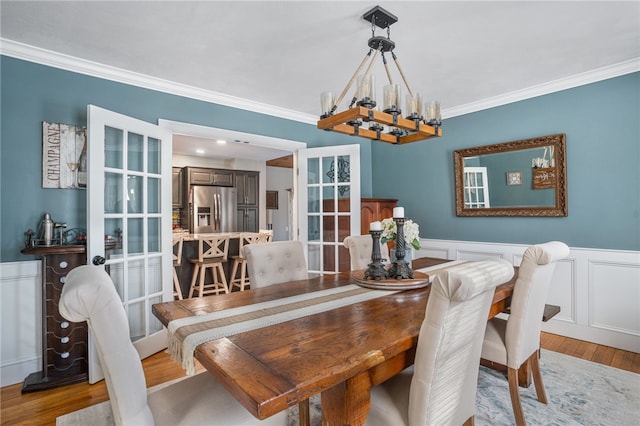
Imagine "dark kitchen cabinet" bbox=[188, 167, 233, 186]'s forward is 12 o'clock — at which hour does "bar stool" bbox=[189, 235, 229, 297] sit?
The bar stool is roughly at 12 o'clock from the dark kitchen cabinet.

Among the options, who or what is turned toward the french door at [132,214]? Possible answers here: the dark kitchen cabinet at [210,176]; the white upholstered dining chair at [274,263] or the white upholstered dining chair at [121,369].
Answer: the dark kitchen cabinet

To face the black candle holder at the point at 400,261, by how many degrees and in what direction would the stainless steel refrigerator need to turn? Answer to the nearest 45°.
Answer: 0° — it already faces it

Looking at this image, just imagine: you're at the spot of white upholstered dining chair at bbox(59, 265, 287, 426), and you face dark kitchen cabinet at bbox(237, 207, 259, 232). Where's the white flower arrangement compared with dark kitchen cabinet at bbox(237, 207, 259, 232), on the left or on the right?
right

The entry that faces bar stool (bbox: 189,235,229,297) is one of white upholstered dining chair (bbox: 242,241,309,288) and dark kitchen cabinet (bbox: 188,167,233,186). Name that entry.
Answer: the dark kitchen cabinet

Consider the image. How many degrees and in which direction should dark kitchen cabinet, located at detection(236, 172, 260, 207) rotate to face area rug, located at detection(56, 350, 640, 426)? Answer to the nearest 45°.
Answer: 0° — it already faces it

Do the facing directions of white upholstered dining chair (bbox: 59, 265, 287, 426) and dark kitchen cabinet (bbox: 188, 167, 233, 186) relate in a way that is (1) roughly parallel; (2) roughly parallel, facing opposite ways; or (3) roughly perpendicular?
roughly perpendicular

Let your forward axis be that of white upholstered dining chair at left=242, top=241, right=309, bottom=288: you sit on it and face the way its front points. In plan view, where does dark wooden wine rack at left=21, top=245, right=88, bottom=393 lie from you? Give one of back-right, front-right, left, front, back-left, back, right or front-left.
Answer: back-right

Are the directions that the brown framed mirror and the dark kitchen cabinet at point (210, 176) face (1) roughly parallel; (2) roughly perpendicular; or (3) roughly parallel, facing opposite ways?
roughly perpendicular

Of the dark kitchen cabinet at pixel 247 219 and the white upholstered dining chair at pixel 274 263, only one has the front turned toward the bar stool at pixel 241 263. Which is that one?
the dark kitchen cabinet

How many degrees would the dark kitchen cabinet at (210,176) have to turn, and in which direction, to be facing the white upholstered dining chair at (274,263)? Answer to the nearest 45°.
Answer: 0° — it already faces it

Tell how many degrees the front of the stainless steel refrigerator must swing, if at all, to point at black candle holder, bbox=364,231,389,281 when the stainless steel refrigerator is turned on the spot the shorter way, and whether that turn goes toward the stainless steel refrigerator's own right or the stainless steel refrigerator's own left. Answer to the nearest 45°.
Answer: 0° — it already faces it

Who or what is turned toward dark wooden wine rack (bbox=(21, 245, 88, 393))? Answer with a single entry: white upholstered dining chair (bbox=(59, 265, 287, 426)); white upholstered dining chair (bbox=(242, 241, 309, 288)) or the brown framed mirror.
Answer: the brown framed mirror

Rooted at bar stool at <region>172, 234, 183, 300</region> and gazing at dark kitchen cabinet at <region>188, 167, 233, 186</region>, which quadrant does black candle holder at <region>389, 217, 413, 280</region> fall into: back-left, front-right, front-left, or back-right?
back-right
